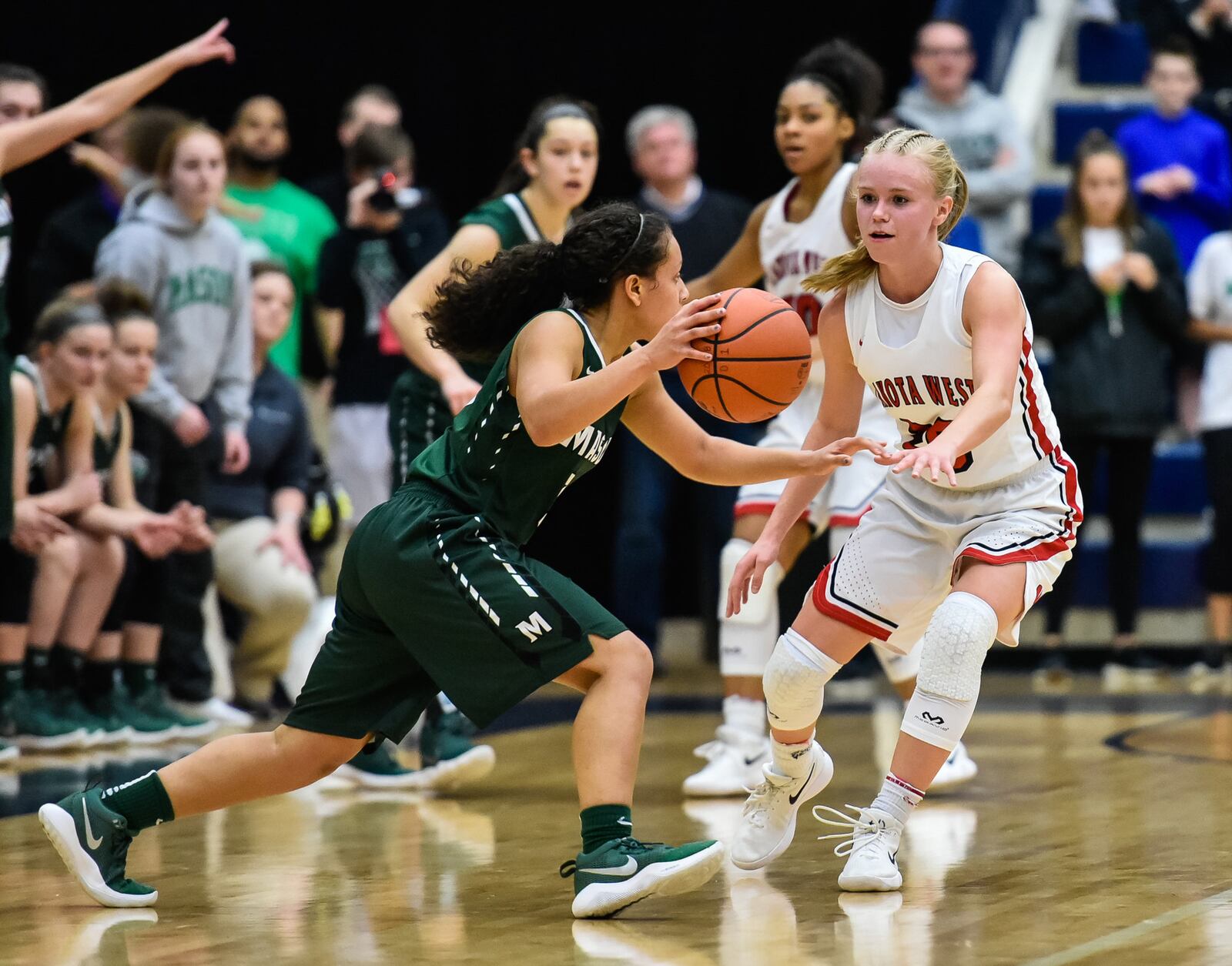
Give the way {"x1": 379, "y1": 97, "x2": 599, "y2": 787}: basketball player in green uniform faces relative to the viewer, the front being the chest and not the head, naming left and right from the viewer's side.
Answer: facing the viewer and to the right of the viewer

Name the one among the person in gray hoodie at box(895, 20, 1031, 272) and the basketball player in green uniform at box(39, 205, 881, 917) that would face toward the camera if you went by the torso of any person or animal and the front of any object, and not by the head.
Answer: the person in gray hoodie

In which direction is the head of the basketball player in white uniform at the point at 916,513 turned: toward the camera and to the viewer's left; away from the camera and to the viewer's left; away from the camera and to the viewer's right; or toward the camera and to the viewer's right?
toward the camera and to the viewer's left

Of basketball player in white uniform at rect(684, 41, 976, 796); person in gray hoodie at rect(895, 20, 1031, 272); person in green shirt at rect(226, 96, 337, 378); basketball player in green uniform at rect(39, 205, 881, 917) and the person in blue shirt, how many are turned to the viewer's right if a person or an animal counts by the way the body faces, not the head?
1

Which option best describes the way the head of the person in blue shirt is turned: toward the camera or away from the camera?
toward the camera

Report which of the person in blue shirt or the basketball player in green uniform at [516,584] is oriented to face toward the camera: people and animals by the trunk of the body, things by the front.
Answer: the person in blue shirt

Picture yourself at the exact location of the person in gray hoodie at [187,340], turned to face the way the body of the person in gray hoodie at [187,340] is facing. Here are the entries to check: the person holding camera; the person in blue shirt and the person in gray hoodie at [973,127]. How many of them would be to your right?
0

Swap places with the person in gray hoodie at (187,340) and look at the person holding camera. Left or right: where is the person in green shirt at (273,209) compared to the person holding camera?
left

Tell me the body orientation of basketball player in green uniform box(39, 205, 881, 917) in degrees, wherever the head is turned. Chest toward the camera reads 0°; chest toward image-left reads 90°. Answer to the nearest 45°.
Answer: approximately 270°

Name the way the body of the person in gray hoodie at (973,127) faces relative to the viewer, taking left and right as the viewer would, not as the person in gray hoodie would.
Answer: facing the viewer

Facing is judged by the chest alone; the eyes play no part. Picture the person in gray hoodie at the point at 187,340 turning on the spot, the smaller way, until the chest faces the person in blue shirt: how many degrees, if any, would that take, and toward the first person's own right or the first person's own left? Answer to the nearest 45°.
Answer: approximately 45° to the first person's own left

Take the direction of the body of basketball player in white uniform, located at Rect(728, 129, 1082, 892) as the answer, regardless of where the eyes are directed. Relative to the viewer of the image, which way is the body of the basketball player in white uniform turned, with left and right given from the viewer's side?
facing the viewer and to the left of the viewer

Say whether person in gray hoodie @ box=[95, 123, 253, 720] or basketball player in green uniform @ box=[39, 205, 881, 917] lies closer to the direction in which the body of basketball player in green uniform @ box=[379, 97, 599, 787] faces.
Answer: the basketball player in green uniform

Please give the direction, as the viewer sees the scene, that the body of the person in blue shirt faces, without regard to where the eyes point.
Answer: toward the camera

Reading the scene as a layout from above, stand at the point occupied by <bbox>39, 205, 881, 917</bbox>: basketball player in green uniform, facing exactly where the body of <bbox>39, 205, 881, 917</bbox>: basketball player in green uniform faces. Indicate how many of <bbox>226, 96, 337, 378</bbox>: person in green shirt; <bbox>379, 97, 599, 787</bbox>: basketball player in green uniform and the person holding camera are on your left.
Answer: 3

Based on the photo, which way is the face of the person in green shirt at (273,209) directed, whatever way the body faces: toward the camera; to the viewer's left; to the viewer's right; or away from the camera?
toward the camera

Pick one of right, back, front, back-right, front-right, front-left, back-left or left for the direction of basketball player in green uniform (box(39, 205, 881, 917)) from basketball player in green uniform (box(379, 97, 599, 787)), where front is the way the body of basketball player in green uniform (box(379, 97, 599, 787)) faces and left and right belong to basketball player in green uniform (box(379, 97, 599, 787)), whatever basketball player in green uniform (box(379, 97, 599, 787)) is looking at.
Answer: front-right

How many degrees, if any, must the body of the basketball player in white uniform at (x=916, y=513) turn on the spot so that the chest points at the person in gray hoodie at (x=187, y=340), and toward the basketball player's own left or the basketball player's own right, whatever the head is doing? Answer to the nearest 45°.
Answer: approximately 90° to the basketball player's own right

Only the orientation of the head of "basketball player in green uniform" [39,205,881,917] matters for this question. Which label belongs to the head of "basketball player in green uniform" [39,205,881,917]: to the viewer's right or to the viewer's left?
to the viewer's right
